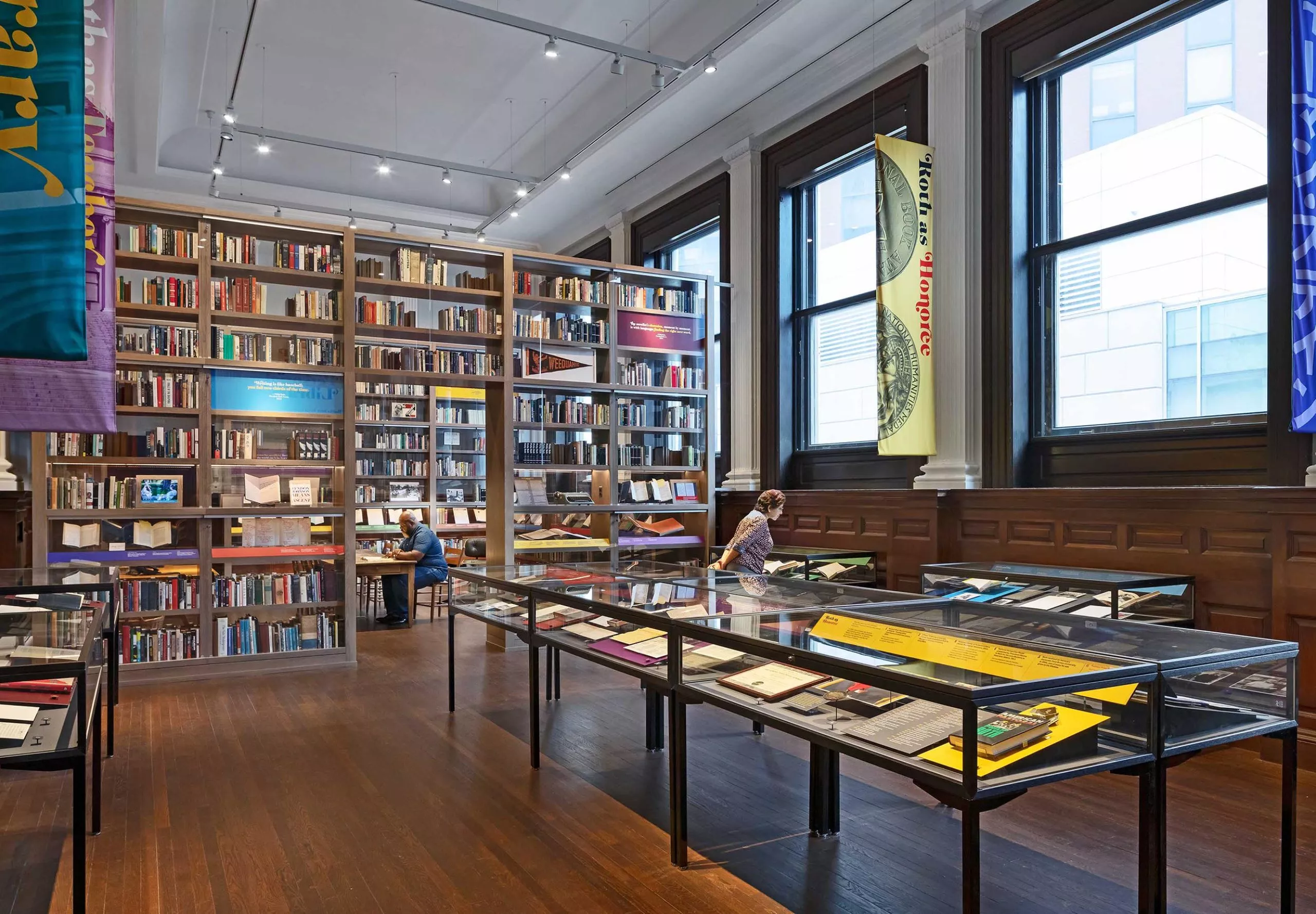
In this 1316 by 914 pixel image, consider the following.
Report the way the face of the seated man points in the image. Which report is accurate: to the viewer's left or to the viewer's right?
to the viewer's left

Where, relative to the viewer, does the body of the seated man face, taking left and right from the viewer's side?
facing to the left of the viewer

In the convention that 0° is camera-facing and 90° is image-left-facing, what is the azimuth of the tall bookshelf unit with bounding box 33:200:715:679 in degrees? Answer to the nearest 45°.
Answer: approximately 315°

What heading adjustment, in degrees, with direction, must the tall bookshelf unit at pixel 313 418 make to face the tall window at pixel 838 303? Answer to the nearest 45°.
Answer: approximately 45° to its left

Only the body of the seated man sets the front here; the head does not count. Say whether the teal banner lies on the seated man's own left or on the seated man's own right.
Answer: on the seated man's own left

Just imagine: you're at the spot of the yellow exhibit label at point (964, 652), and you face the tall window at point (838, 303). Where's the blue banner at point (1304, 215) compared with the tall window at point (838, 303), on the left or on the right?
right

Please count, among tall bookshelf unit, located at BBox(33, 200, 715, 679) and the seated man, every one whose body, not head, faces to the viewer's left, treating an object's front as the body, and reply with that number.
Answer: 1

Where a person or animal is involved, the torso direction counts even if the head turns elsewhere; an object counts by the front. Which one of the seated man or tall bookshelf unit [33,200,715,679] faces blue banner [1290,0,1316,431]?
the tall bookshelf unit
